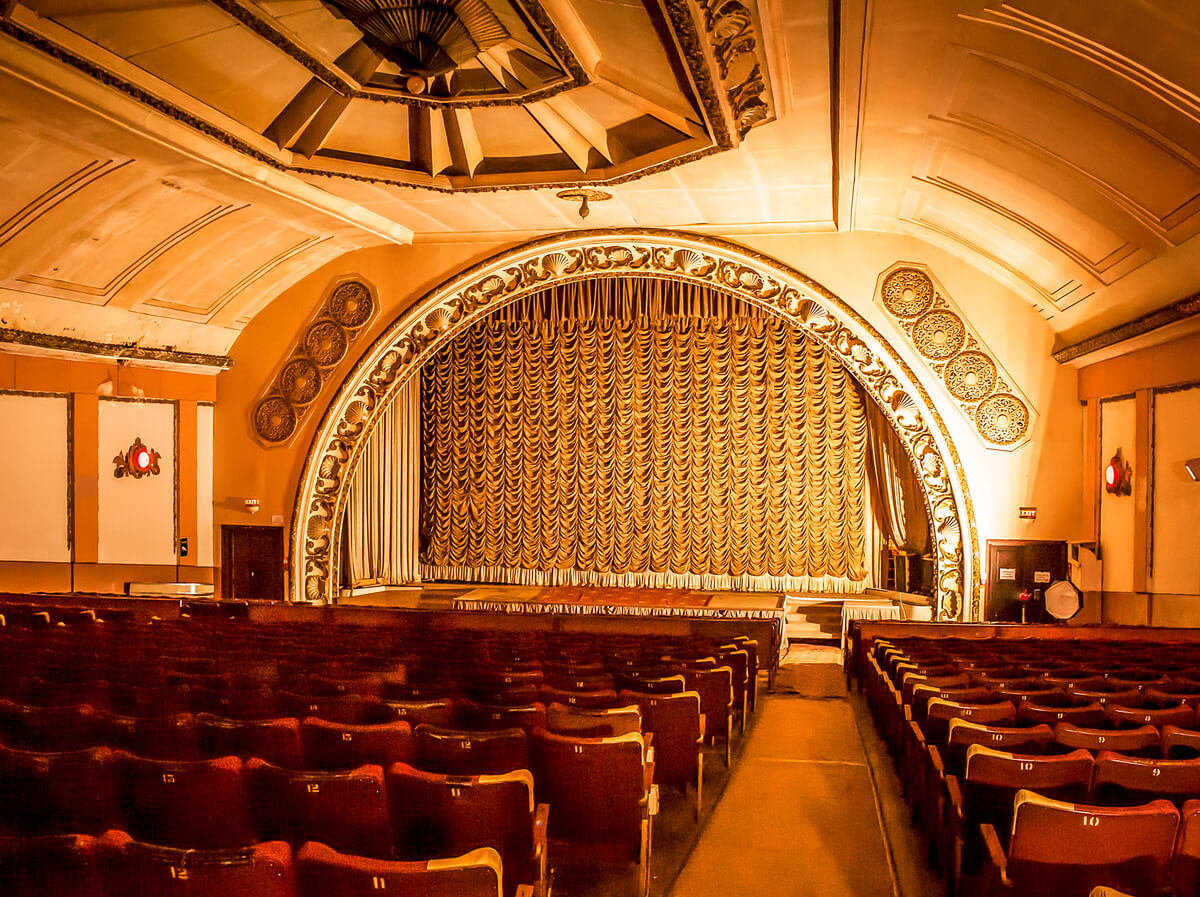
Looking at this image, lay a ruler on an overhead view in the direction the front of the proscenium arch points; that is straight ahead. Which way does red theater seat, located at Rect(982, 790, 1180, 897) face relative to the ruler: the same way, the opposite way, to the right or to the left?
the opposite way

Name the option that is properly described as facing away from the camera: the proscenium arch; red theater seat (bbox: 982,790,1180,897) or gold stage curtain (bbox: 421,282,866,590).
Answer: the red theater seat

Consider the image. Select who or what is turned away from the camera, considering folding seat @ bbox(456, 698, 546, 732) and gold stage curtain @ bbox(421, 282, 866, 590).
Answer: the folding seat

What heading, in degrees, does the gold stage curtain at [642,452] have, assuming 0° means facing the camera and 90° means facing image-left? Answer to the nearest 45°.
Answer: approximately 0°

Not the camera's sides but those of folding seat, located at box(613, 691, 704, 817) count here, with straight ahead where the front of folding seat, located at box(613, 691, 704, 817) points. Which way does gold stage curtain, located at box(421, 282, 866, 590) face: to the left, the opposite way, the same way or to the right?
the opposite way

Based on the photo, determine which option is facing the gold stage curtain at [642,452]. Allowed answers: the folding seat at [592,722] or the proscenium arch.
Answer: the folding seat

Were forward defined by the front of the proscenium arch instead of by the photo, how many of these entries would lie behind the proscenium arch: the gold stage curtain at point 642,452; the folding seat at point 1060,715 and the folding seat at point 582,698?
1
